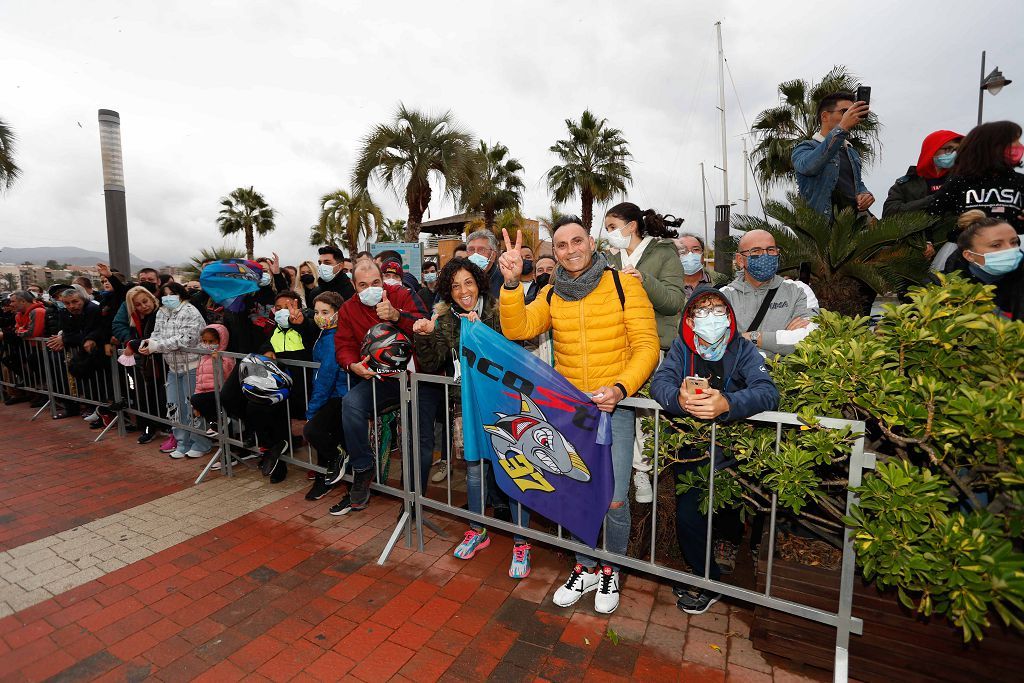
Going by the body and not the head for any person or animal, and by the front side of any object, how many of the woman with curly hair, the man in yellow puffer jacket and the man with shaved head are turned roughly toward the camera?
3

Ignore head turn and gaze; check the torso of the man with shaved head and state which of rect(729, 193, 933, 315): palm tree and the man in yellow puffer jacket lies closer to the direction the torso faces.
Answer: the man in yellow puffer jacket

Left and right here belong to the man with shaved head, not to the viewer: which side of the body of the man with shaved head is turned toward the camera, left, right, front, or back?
front

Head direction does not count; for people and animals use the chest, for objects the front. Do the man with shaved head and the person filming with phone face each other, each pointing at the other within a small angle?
no

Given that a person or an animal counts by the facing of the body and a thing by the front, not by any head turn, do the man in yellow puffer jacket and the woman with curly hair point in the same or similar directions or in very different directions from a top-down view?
same or similar directions

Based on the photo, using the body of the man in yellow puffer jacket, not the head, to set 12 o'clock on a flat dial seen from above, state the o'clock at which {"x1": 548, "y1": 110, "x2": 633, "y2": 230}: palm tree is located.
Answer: The palm tree is roughly at 6 o'clock from the man in yellow puffer jacket.

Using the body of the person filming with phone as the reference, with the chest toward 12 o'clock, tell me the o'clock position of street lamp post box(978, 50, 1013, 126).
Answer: The street lamp post is roughly at 8 o'clock from the person filming with phone.

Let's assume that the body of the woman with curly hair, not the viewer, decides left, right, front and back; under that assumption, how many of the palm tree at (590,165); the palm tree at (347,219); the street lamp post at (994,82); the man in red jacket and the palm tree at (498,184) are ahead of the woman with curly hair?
0

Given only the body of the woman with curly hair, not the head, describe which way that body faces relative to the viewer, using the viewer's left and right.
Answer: facing the viewer

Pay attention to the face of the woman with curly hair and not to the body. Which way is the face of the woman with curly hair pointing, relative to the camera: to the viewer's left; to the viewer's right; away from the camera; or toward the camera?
toward the camera

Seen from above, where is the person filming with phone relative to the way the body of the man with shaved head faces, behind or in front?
behind

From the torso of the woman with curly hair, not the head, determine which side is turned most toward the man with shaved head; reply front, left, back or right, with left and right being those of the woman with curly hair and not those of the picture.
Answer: left

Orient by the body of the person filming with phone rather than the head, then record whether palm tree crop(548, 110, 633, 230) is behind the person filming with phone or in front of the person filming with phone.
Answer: behind

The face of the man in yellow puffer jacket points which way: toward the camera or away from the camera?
toward the camera

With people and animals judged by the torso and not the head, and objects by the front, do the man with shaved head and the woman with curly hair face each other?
no

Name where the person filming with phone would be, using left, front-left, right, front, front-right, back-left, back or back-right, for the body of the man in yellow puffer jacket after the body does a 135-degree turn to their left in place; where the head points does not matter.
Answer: front

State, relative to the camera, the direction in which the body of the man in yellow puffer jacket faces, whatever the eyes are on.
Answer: toward the camera
